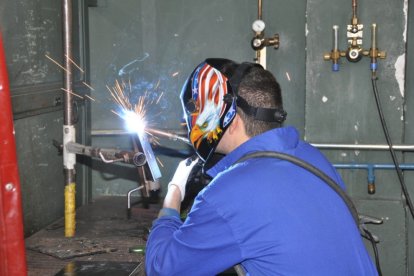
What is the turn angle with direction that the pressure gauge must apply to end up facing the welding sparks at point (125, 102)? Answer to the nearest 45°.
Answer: approximately 90° to its right

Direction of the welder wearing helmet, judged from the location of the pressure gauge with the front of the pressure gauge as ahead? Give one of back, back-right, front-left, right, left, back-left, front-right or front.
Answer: front

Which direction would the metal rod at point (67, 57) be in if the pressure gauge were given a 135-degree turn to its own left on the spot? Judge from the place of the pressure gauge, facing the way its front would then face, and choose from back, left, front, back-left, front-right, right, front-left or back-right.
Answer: back

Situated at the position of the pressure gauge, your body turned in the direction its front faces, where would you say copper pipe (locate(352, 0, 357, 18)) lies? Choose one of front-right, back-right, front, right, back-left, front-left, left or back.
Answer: left

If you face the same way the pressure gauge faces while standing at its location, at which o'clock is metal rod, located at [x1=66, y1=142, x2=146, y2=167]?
The metal rod is roughly at 1 o'clock from the pressure gauge.

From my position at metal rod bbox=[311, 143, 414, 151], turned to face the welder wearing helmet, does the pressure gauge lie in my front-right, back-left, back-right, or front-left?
front-right

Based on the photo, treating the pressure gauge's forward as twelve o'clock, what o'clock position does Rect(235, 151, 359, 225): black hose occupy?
The black hose is roughly at 12 o'clock from the pressure gauge.

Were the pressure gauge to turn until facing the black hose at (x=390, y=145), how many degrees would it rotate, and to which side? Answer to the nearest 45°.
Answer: approximately 90° to its left

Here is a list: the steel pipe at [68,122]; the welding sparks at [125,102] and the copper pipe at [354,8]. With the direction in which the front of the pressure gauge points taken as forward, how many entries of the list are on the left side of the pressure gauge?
1

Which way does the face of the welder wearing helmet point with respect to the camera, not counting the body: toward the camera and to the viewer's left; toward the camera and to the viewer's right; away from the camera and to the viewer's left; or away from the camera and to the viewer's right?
away from the camera and to the viewer's left

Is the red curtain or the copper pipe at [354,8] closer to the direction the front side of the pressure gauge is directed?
the red curtain

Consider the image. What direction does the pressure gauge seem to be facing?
toward the camera
